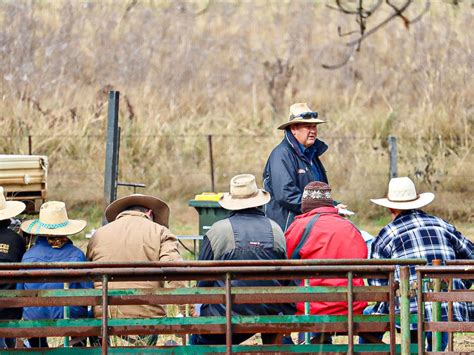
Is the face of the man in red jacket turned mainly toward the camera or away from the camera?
away from the camera

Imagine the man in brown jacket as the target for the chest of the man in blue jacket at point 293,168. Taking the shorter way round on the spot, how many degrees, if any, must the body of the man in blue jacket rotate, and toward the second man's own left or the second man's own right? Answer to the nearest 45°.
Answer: approximately 90° to the second man's own right

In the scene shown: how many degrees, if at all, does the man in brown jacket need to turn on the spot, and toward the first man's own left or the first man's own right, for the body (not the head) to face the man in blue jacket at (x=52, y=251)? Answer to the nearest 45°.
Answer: approximately 90° to the first man's own left

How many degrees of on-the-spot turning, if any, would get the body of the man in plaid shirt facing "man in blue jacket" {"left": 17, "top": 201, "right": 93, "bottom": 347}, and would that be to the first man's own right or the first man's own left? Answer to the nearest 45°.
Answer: approximately 45° to the first man's own left

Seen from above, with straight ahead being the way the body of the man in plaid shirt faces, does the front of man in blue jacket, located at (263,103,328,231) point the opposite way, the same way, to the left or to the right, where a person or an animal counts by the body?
the opposite way

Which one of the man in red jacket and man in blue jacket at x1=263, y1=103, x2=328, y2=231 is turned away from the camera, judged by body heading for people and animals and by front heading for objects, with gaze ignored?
the man in red jacket

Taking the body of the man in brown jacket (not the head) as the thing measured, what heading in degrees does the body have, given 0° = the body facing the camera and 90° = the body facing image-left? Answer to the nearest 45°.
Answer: approximately 180°

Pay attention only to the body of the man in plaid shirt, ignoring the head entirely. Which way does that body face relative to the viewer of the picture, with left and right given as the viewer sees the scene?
facing away from the viewer and to the left of the viewer

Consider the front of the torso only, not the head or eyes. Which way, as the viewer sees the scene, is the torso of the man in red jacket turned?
away from the camera
